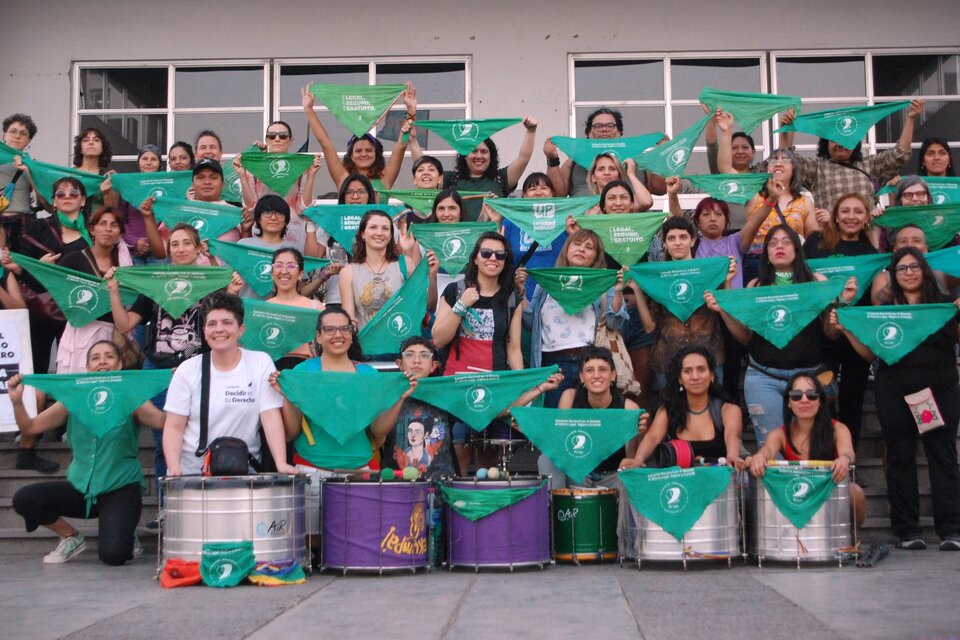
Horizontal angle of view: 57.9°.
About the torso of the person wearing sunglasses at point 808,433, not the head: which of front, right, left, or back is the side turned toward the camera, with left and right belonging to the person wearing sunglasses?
front

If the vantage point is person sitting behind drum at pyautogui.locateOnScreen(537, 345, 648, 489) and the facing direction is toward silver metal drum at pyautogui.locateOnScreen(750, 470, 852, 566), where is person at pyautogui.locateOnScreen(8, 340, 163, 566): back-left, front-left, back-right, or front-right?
back-right

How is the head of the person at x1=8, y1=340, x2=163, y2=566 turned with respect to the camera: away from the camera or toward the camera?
toward the camera

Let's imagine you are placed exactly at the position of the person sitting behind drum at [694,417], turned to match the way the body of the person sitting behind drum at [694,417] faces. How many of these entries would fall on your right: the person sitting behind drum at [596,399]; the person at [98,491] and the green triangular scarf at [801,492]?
2

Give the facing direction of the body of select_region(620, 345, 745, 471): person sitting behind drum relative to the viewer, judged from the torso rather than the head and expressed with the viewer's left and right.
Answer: facing the viewer

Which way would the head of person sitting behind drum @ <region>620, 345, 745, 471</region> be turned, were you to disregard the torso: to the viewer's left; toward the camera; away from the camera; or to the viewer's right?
toward the camera

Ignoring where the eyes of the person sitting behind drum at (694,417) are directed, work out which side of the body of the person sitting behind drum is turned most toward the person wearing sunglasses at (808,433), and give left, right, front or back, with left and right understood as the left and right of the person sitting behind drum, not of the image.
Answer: left

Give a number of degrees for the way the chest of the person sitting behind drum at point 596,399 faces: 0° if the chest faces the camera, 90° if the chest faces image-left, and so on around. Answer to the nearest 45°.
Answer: approximately 0°

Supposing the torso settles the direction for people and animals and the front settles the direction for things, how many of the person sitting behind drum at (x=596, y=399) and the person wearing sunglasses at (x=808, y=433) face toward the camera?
2

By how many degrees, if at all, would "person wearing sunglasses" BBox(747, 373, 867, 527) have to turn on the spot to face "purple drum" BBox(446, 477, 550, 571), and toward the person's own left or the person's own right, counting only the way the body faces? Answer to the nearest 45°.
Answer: approximately 45° to the person's own right

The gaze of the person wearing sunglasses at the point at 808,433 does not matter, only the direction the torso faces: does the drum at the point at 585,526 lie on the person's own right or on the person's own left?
on the person's own right

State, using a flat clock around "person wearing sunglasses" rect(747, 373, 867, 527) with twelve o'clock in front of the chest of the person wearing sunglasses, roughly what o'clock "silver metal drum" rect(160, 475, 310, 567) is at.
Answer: The silver metal drum is roughly at 2 o'clock from the person wearing sunglasses.

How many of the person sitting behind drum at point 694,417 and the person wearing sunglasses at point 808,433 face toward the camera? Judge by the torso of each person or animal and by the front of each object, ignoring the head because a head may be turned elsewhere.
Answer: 2

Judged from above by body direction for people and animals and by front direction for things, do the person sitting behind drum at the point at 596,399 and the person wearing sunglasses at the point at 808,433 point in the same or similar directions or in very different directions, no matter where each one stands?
same or similar directions

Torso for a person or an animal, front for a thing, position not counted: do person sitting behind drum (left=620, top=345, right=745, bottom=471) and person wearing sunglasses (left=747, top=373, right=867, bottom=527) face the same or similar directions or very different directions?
same or similar directions

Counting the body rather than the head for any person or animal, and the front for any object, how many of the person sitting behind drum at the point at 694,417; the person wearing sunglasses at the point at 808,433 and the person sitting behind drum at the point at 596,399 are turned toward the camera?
3

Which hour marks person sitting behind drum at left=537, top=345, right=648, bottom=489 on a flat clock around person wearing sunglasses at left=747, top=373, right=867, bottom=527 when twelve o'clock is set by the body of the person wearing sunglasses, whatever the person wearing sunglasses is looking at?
The person sitting behind drum is roughly at 3 o'clock from the person wearing sunglasses.
